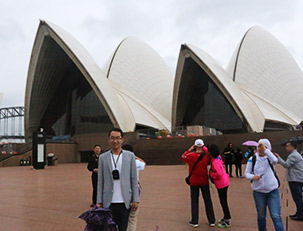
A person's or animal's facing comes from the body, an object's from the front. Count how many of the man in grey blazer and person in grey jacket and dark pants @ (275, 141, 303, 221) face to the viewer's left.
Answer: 1

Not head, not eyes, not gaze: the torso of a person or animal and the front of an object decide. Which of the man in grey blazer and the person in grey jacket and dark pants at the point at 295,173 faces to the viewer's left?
the person in grey jacket and dark pants

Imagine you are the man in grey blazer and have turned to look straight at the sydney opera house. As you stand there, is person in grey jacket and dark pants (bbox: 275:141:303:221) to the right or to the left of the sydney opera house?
right

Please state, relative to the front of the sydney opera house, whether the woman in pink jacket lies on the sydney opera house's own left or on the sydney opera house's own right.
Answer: on the sydney opera house's own left

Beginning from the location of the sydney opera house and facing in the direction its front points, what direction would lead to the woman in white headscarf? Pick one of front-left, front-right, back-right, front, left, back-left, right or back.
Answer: front-left

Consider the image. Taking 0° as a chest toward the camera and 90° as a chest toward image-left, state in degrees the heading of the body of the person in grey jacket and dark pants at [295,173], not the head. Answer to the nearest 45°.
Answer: approximately 90°

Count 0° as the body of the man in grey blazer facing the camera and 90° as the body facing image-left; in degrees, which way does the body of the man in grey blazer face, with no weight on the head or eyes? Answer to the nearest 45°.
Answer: approximately 0°

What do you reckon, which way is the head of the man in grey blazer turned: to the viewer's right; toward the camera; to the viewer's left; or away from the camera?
toward the camera

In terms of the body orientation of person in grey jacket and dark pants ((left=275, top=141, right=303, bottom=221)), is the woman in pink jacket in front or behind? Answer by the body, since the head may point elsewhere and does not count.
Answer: in front

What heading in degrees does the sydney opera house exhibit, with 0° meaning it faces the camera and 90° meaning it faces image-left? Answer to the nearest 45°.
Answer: approximately 45°

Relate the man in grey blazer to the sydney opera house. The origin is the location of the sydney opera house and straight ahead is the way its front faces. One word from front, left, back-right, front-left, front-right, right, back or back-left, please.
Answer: front-left

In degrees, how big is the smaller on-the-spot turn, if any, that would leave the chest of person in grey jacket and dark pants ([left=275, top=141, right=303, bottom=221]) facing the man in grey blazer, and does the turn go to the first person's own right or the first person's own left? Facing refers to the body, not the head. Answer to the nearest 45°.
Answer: approximately 45° to the first person's own left
